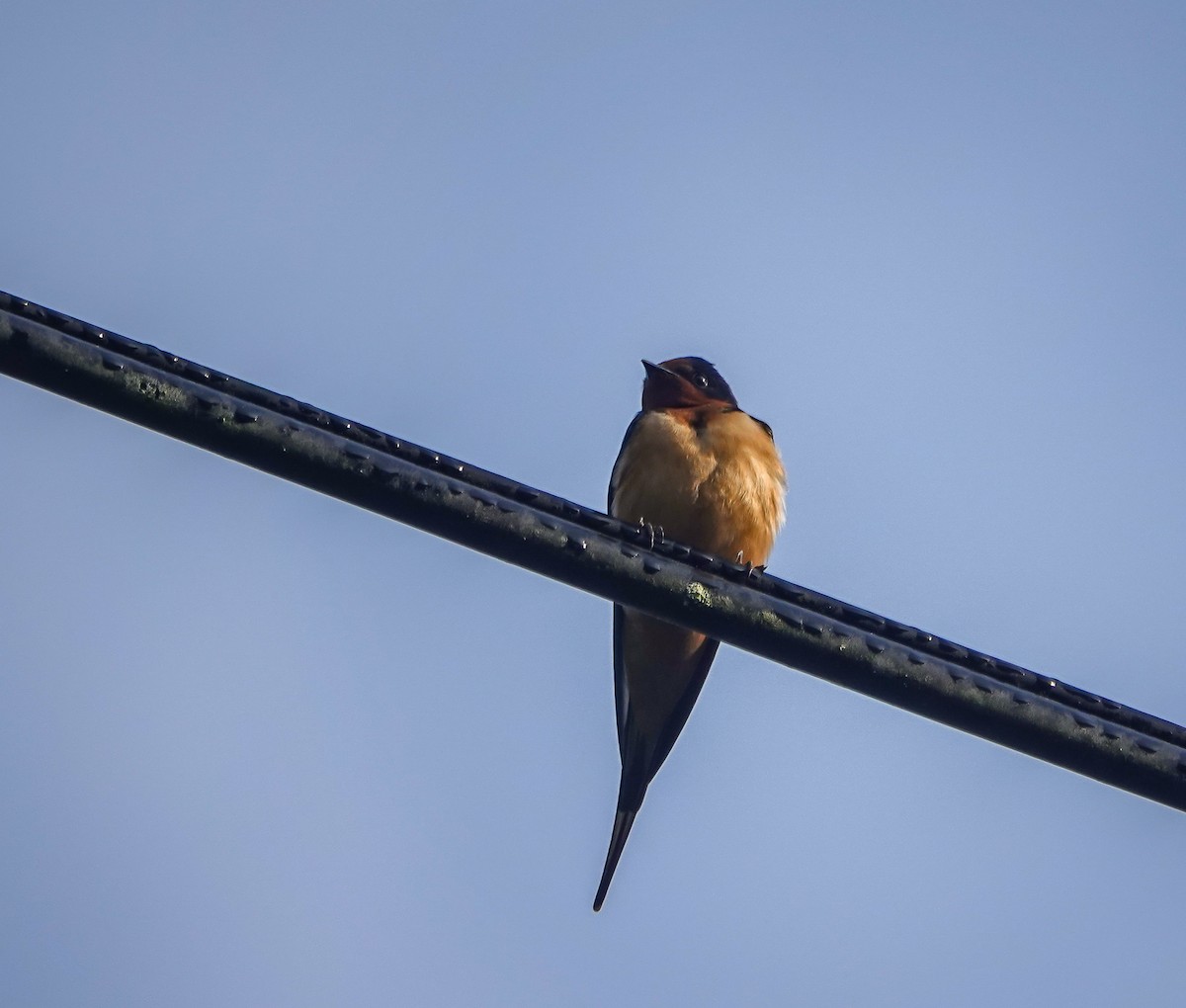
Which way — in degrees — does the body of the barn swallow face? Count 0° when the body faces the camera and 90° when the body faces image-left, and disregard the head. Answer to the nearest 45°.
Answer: approximately 0°
